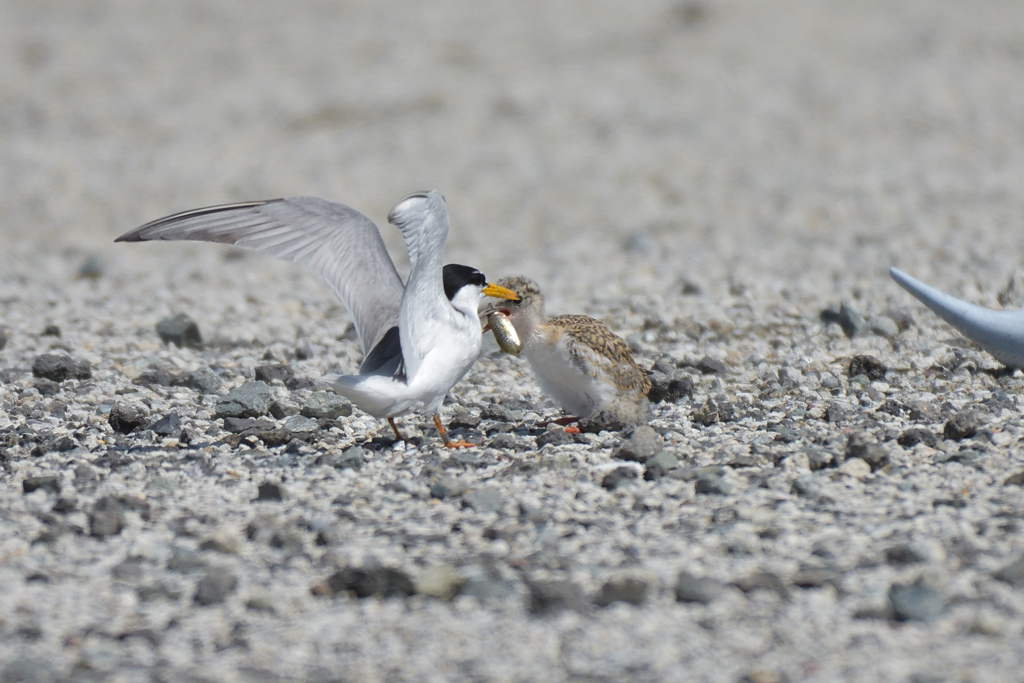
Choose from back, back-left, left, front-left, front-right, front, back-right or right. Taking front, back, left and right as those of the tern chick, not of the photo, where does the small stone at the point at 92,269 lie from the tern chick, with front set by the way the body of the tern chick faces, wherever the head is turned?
front-right

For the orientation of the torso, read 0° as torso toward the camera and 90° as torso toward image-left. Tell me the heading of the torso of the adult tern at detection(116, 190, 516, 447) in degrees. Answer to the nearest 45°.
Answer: approximately 270°

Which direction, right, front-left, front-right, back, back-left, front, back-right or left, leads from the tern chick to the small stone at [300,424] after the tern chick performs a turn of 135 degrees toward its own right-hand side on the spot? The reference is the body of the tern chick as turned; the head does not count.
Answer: back-left

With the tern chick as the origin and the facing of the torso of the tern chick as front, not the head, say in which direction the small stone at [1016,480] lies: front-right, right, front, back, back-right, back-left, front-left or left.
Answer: back-left

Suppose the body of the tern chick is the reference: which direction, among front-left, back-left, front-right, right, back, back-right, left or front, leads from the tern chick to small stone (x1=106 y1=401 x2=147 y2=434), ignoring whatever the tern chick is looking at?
front

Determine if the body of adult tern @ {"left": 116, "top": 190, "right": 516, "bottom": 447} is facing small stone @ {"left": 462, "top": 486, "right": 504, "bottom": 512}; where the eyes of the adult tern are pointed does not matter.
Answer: no

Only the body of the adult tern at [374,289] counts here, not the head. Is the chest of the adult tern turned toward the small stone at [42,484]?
no

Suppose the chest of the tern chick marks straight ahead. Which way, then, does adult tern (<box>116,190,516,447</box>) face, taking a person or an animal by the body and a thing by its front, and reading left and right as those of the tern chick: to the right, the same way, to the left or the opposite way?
the opposite way

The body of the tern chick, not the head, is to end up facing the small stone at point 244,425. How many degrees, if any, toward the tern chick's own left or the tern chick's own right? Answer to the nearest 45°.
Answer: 0° — it already faces it

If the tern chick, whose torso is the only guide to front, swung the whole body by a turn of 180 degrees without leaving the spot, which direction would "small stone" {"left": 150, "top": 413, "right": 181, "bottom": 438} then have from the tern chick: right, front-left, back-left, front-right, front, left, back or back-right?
back

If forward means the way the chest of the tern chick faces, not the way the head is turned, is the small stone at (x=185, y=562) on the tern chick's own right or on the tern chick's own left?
on the tern chick's own left

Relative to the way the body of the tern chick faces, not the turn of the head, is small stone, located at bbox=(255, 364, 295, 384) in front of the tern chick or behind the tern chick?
in front

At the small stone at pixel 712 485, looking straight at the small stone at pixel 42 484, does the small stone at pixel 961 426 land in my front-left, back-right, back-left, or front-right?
back-right

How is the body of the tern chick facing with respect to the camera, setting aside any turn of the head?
to the viewer's left

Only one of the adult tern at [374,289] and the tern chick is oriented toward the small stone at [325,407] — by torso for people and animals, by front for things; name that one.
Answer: the tern chick

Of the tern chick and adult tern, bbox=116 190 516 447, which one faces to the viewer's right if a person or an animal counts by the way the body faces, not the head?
the adult tern

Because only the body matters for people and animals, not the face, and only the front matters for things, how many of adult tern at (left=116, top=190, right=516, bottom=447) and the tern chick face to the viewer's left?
1

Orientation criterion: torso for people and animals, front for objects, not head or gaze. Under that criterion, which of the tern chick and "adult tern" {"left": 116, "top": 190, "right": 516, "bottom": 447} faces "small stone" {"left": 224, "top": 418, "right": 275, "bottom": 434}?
the tern chick

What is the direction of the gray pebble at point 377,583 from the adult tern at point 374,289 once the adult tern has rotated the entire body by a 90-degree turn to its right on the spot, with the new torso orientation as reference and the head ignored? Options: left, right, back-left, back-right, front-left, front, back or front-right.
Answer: front

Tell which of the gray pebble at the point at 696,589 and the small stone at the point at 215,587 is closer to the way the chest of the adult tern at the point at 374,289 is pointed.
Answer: the gray pebble
